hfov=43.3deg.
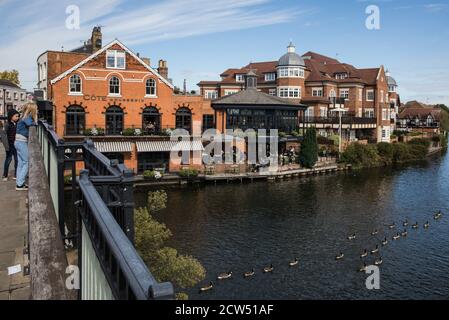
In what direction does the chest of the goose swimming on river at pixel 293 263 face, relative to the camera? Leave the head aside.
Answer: to the viewer's right

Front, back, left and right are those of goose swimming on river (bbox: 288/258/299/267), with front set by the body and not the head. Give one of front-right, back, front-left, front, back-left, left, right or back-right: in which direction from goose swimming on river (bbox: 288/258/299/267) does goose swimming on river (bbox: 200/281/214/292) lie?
back-right
